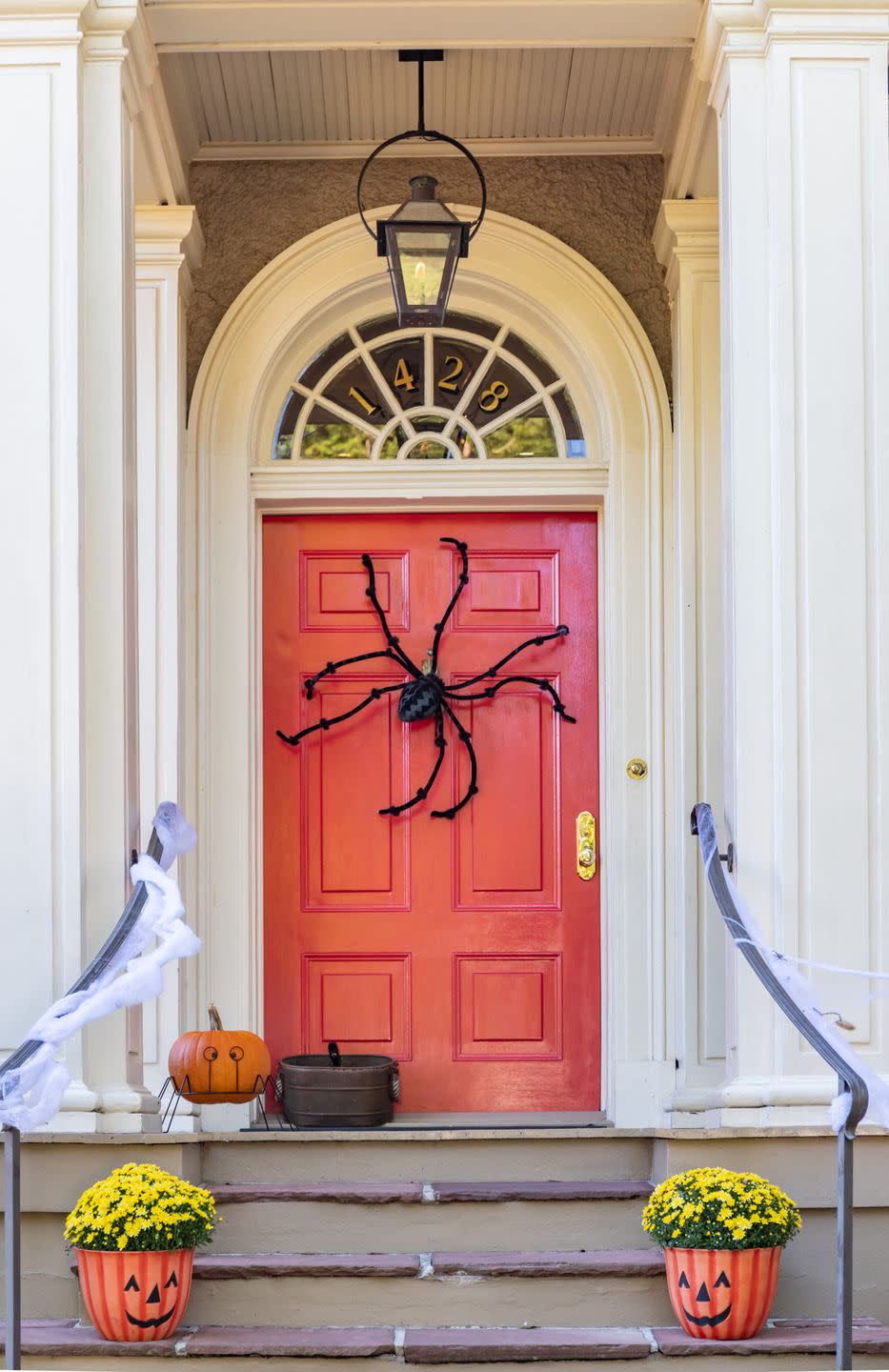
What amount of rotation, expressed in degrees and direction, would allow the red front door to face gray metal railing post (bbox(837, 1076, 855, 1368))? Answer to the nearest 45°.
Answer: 0° — it already faces it

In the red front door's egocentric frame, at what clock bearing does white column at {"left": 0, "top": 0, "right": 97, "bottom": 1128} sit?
The white column is roughly at 1 o'clock from the red front door.

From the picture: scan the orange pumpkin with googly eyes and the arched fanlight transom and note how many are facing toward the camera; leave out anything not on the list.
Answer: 2

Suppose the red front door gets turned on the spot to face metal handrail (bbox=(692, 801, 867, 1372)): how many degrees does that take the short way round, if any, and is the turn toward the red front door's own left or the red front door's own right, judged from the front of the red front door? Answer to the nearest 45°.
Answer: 0° — it already faces it

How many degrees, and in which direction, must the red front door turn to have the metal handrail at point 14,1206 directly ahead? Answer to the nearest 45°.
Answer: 0° — it already faces it

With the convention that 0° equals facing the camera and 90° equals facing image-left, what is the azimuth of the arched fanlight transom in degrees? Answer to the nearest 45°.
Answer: approximately 0°

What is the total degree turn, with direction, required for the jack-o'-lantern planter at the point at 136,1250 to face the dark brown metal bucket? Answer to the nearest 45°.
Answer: approximately 180°
